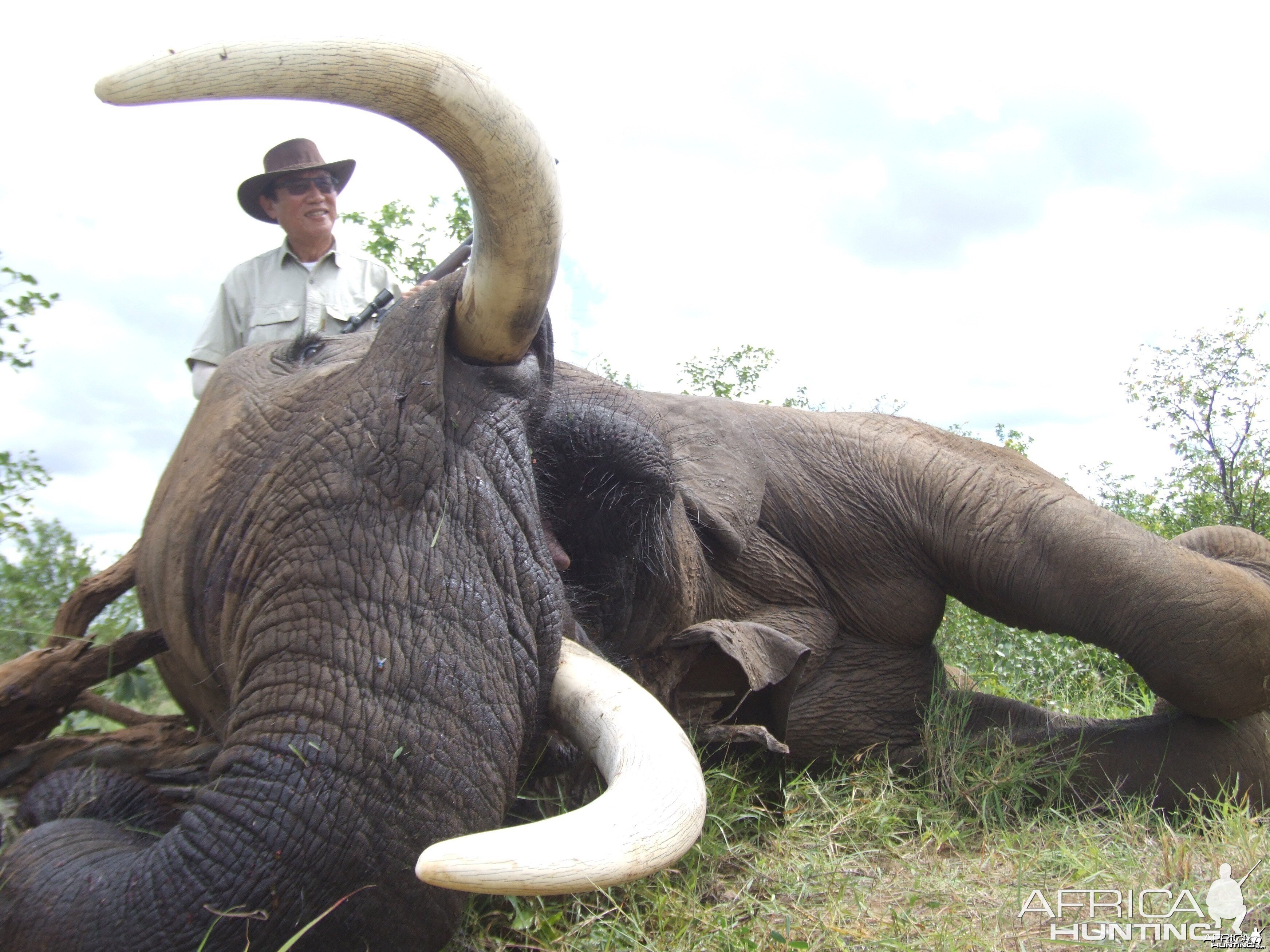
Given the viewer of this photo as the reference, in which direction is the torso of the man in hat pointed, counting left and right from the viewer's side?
facing the viewer

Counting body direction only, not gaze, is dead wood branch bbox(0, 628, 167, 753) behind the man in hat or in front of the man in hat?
in front

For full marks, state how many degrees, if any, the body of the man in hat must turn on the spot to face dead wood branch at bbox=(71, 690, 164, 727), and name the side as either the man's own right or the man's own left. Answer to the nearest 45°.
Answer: approximately 45° to the man's own right

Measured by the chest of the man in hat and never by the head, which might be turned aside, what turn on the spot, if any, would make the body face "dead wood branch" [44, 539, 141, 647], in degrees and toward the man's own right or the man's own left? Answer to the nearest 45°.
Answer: approximately 45° to the man's own right

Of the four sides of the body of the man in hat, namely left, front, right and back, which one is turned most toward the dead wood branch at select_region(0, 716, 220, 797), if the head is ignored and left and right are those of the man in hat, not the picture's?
front

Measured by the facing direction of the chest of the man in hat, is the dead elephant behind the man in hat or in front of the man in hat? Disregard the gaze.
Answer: in front
